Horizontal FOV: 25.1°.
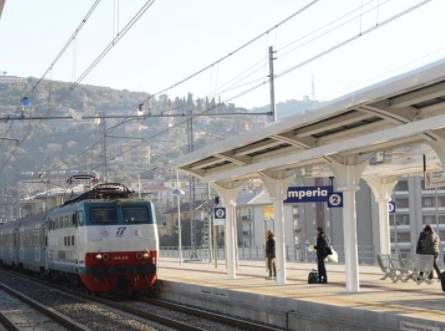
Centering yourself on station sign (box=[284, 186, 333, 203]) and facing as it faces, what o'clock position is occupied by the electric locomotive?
The electric locomotive is roughly at 3 o'clock from the station sign.

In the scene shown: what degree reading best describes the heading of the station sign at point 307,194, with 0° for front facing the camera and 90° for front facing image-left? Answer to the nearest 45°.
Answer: approximately 0°

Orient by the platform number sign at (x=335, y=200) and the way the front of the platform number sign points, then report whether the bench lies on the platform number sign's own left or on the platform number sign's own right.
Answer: on the platform number sign's own left

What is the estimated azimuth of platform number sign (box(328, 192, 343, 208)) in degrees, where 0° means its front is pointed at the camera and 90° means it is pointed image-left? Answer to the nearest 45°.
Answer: approximately 0°

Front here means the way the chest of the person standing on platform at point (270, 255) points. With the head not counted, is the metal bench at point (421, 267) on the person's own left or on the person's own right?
on the person's own left
